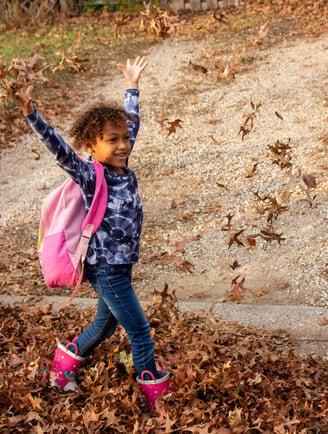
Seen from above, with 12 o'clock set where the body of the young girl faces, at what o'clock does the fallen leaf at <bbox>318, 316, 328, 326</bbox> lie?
The fallen leaf is roughly at 10 o'clock from the young girl.

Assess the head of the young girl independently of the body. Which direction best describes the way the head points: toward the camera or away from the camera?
toward the camera

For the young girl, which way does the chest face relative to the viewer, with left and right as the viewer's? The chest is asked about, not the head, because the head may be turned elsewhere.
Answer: facing the viewer and to the right of the viewer
